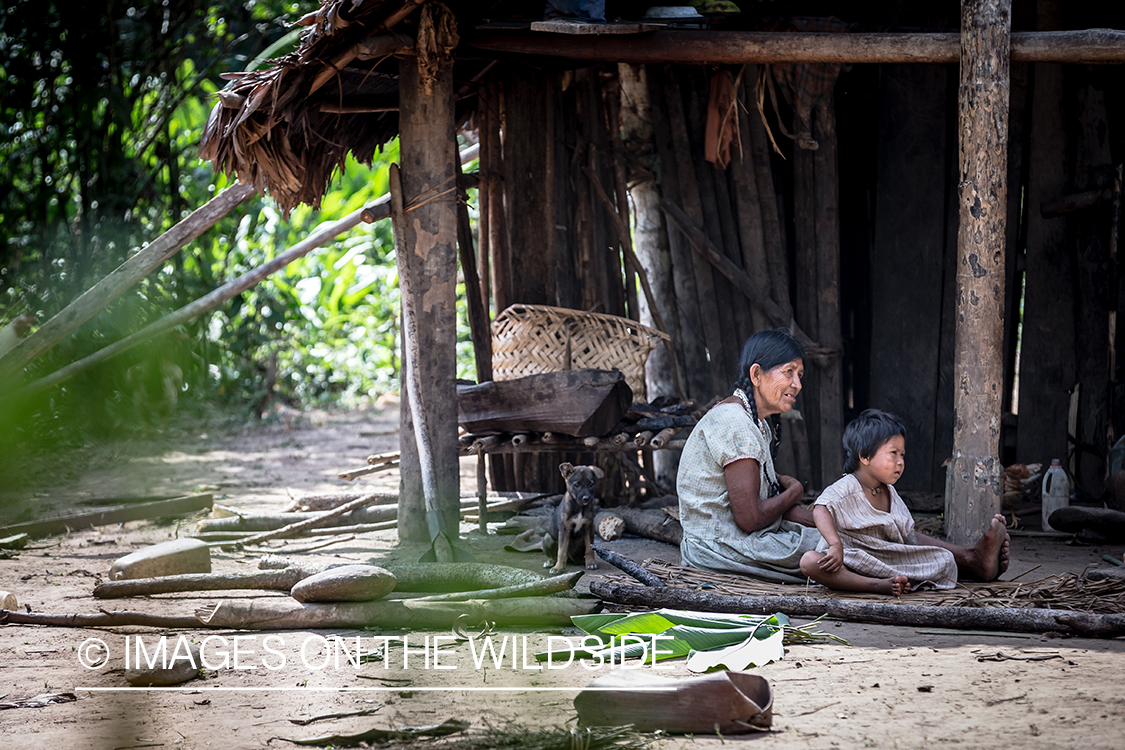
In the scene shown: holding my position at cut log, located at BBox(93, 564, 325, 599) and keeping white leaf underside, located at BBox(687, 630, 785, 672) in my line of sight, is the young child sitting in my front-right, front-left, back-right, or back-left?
front-left

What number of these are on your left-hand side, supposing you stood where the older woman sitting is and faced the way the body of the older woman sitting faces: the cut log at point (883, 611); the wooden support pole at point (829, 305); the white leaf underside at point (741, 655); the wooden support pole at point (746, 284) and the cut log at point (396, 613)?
2

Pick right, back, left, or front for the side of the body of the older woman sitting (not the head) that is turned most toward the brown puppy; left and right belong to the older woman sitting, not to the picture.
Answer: back

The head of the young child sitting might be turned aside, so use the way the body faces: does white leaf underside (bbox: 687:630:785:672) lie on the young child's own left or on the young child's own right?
on the young child's own right

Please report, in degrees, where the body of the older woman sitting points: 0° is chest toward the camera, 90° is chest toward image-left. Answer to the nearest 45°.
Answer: approximately 270°

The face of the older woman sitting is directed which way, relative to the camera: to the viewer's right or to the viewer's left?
to the viewer's right

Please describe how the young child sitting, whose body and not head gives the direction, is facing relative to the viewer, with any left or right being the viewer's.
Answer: facing the viewer and to the right of the viewer

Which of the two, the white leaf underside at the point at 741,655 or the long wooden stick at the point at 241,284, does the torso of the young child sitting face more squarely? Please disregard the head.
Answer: the white leaf underside

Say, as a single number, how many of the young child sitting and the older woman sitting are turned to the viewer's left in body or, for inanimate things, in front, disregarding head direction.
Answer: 0

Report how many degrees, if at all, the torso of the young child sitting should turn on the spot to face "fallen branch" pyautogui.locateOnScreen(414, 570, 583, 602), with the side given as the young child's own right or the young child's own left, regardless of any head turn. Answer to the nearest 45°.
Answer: approximately 90° to the young child's own right
